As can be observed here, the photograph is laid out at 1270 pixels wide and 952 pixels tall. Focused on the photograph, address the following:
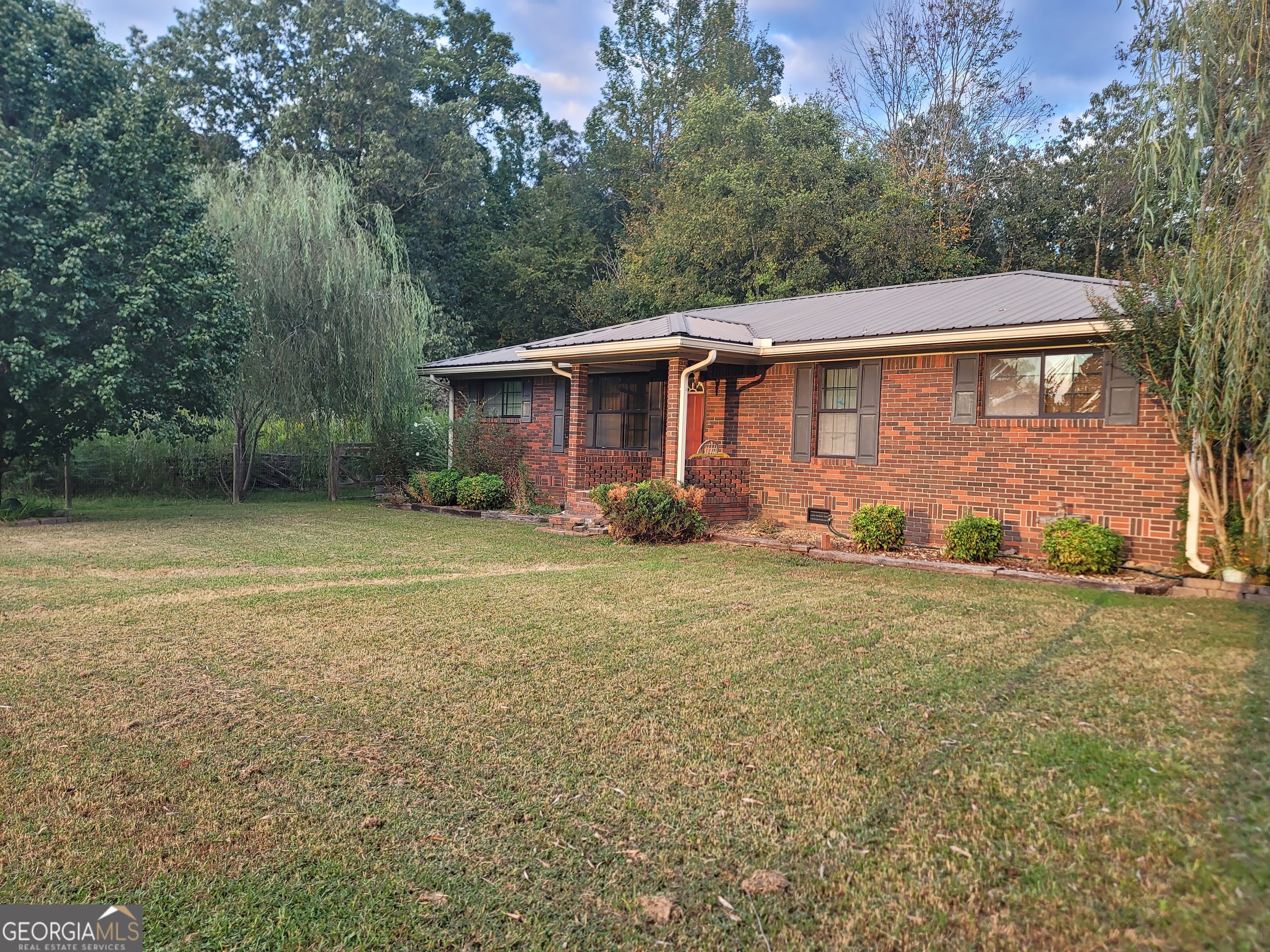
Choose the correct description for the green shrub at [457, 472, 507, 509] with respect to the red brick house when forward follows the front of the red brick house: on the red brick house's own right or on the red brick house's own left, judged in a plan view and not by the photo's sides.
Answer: on the red brick house's own right

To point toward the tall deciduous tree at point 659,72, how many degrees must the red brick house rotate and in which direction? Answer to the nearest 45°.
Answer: approximately 135° to its right

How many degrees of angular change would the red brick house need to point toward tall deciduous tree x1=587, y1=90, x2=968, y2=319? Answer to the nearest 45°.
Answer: approximately 135° to its right

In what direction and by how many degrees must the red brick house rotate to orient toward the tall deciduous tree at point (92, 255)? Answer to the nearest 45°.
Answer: approximately 45° to its right

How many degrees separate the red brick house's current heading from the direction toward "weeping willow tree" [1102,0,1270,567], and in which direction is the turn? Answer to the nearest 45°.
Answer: approximately 45° to its left

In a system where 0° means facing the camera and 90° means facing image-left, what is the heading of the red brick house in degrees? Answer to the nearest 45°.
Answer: approximately 45°

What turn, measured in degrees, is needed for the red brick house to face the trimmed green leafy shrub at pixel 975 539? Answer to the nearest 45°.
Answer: approximately 90° to its left

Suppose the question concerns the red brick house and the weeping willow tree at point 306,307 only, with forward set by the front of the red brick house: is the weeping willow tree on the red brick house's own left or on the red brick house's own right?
on the red brick house's own right

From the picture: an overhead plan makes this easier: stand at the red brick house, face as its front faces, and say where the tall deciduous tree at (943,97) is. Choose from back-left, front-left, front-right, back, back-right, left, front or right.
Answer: back-right
